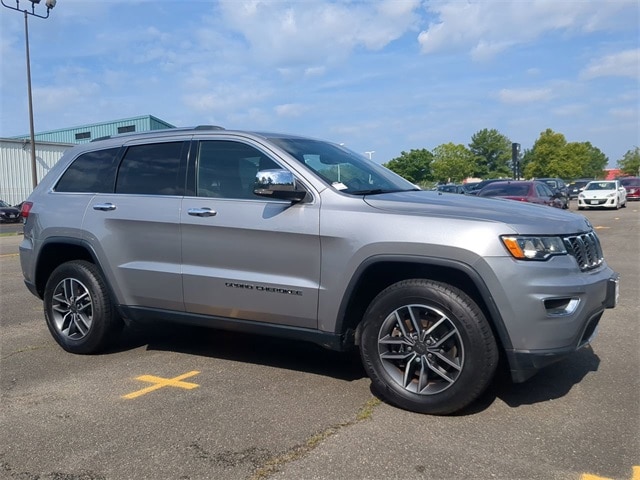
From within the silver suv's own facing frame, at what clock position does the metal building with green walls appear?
The metal building with green walls is roughly at 7 o'clock from the silver suv.

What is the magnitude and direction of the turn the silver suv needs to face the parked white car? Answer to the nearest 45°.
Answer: approximately 90° to its left

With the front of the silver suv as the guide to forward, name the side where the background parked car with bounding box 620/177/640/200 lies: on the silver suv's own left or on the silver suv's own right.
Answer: on the silver suv's own left

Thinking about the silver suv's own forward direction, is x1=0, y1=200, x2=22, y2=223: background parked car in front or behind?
behind

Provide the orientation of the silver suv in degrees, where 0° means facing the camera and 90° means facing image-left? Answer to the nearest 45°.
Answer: approximately 315°

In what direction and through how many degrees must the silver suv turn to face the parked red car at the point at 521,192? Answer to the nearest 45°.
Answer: approximately 90° to its left
